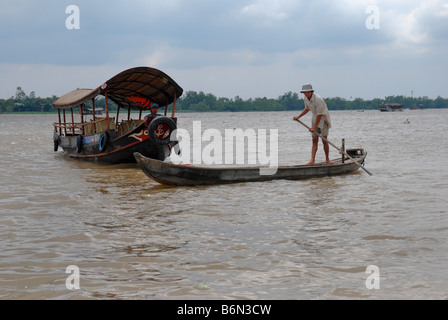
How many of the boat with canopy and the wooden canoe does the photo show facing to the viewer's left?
1

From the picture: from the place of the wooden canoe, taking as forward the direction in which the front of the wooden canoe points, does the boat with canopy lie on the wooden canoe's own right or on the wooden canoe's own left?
on the wooden canoe's own right

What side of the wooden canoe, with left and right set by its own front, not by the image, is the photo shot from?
left

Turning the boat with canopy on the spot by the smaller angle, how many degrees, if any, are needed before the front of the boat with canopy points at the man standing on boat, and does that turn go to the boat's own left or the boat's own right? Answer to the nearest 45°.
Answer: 0° — it already faces them

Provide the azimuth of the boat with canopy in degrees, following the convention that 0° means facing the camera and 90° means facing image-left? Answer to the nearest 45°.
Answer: approximately 315°

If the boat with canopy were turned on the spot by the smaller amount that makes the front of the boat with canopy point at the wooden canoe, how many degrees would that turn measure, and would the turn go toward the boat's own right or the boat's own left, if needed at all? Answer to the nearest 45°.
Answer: approximately 45° to the boat's own right
